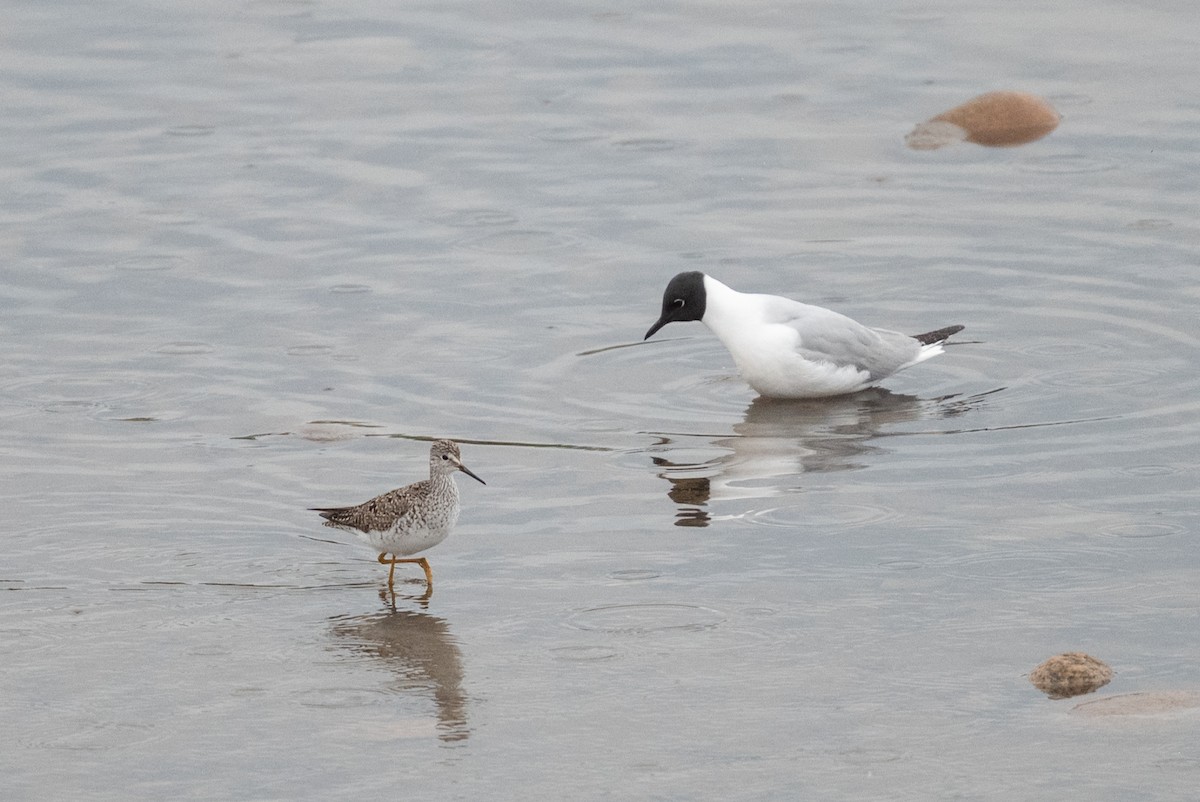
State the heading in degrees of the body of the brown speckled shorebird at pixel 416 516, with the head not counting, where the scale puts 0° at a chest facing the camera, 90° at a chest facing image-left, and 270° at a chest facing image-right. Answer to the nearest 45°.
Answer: approximately 270°

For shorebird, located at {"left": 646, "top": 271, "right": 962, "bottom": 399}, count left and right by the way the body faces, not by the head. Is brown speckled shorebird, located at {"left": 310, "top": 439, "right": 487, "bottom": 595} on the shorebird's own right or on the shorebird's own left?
on the shorebird's own left

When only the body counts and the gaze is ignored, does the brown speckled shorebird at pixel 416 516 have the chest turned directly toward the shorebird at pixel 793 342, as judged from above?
no

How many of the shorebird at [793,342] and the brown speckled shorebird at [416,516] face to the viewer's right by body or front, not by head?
1

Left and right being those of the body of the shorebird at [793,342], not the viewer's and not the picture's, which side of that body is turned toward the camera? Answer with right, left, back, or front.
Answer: left

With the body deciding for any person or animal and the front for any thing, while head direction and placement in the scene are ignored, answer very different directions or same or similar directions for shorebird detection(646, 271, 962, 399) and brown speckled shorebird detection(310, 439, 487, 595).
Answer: very different directions
